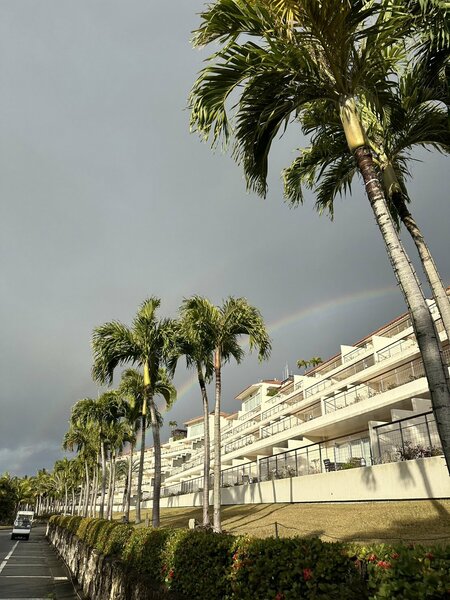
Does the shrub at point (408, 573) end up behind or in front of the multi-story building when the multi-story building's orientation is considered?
in front

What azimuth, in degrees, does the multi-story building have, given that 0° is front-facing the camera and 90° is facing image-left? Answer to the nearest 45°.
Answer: approximately 45°

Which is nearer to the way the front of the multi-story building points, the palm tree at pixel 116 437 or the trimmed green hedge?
the trimmed green hedge

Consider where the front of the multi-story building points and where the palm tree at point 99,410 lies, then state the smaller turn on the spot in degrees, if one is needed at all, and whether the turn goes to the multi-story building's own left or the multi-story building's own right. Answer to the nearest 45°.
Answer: approximately 45° to the multi-story building's own right

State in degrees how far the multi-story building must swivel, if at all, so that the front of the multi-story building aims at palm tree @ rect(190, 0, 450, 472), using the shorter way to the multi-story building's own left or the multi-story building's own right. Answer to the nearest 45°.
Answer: approximately 45° to the multi-story building's own left

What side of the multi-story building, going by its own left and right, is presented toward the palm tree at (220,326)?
front

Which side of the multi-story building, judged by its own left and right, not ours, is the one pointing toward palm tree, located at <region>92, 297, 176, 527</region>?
front

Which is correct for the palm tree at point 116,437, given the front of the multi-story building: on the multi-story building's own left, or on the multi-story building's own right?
on the multi-story building's own right

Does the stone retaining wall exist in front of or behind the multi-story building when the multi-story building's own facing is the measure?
in front

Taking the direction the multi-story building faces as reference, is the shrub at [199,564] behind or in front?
in front

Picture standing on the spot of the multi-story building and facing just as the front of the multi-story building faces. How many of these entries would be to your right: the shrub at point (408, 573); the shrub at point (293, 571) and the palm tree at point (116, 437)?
1
